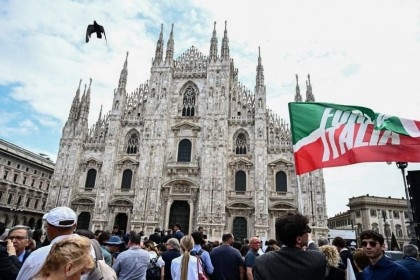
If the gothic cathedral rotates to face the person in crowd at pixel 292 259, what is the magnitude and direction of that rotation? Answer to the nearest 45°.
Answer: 0° — it already faces them

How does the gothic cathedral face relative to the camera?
toward the camera

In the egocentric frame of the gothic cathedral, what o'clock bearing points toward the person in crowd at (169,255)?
The person in crowd is roughly at 12 o'clock from the gothic cathedral.

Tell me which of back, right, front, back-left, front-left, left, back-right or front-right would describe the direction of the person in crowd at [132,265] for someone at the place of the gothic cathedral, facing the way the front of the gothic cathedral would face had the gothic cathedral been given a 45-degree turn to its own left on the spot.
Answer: front-right

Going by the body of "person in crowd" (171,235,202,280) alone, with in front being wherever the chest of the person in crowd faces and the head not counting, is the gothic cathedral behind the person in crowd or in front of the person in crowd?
in front

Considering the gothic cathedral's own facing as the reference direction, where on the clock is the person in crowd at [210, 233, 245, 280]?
The person in crowd is roughly at 12 o'clock from the gothic cathedral.

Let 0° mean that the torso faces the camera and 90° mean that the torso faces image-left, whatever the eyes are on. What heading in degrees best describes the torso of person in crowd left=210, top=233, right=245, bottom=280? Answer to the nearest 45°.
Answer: approximately 180°

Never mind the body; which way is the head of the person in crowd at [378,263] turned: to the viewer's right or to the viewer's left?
to the viewer's left

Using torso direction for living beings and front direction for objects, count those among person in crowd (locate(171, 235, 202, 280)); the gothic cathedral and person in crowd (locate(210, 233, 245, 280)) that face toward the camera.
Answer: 1

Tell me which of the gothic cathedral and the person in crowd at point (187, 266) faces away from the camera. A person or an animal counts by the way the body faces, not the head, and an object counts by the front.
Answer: the person in crowd

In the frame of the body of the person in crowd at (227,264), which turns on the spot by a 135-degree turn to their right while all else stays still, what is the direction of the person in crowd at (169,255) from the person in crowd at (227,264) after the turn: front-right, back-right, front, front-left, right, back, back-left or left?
back

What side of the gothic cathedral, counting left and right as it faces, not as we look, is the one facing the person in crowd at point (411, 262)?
front

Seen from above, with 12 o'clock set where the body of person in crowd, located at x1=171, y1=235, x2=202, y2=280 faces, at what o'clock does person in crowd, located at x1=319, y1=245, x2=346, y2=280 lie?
person in crowd, located at x1=319, y1=245, x2=346, y2=280 is roughly at 4 o'clock from person in crowd, located at x1=171, y1=235, x2=202, y2=280.

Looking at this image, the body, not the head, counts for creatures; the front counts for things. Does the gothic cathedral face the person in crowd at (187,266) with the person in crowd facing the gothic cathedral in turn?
yes

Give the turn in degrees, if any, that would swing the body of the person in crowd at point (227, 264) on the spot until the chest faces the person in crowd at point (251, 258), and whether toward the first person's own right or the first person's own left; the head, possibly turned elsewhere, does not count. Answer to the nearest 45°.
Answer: approximately 45° to the first person's own right

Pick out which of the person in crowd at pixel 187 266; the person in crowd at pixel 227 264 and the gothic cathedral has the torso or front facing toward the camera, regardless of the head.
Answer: the gothic cathedral

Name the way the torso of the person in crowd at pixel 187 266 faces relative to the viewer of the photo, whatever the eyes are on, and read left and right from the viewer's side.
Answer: facing away from the viewer

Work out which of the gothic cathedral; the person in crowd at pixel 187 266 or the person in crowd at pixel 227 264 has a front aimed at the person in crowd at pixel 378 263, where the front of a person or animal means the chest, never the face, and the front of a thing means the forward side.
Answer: the gothic cathedral

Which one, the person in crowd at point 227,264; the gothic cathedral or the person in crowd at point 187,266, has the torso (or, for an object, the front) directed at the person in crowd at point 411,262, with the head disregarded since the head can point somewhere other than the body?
the gothic cathedral
